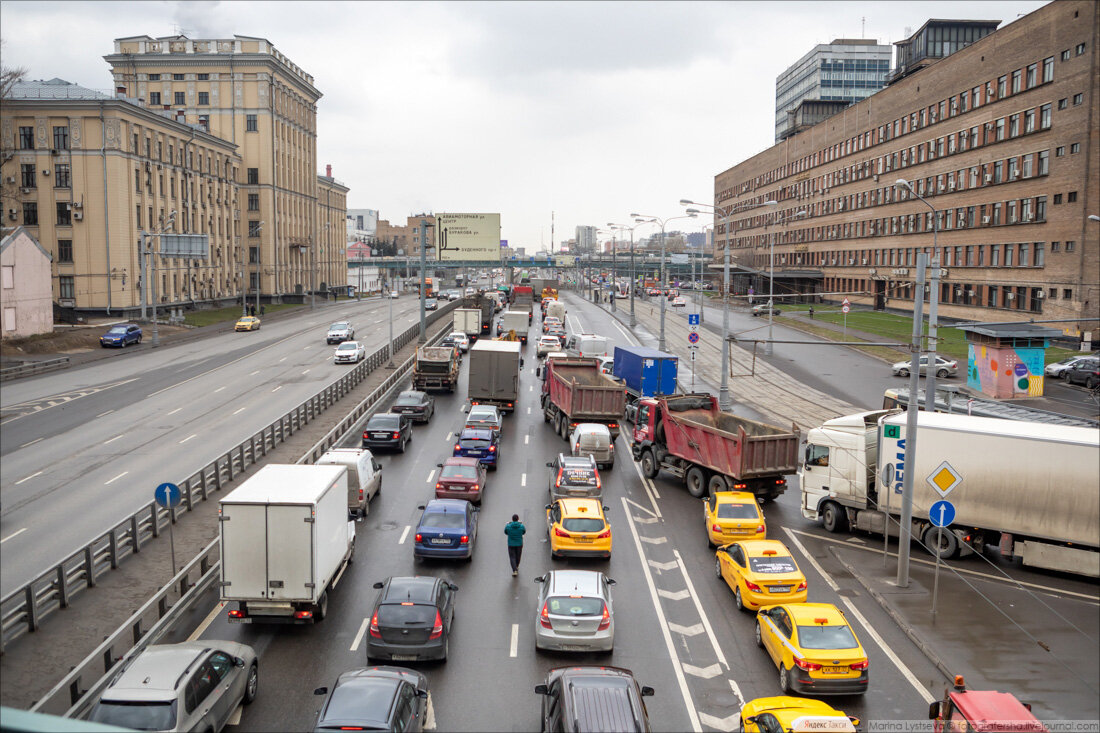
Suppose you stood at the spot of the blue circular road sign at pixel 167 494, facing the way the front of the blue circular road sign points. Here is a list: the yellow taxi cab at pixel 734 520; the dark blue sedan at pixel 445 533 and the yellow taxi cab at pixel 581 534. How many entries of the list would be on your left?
3

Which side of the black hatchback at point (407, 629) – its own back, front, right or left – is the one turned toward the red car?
front

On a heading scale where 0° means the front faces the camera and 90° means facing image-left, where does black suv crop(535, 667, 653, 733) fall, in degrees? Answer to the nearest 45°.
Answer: approximately 180°

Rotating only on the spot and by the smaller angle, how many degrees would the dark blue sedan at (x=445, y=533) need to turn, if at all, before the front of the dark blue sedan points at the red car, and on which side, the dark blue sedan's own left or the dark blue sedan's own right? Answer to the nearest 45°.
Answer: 0° — it already faces it

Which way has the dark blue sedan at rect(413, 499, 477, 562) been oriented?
away from the camera

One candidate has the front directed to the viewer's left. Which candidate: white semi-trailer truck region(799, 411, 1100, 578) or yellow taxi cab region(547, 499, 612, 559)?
the white semi-trailer truck

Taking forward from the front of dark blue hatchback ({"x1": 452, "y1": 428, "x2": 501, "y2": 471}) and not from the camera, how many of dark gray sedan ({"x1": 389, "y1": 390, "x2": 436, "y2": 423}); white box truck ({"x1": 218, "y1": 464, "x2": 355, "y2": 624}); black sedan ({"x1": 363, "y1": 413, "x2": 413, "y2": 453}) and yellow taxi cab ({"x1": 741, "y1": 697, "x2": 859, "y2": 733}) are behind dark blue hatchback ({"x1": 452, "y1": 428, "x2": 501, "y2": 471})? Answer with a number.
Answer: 2

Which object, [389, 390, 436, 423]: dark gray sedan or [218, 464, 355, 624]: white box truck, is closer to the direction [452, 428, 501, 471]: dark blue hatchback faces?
the dark gray sedan

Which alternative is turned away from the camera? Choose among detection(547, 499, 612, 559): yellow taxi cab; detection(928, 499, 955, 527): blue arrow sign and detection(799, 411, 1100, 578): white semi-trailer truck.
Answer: the yellow taxi cab

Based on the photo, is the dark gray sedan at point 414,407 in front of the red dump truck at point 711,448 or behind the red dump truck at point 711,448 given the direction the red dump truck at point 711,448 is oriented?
in front

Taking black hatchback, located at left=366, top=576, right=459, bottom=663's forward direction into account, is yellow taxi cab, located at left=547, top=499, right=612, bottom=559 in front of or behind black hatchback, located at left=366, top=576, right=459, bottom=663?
in front

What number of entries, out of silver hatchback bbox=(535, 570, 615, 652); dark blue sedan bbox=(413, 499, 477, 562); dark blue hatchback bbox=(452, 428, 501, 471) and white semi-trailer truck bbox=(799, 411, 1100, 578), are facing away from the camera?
3

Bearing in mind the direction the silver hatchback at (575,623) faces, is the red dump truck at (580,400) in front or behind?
in front

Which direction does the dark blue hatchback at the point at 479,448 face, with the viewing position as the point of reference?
facing away from the viewer

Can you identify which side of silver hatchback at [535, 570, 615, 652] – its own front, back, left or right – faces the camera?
back

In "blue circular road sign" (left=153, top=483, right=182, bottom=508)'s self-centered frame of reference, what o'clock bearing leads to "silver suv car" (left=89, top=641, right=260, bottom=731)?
The silver suv car is roughly at 12 o'clock from the blue circular road sign.

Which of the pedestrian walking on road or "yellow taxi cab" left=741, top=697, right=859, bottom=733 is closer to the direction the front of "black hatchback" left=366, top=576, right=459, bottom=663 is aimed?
the pedestrian walking on road

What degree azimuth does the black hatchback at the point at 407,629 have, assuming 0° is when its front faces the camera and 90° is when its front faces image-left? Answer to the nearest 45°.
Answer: approximately 180°

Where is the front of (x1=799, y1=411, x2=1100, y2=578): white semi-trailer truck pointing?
to the viewer's left
